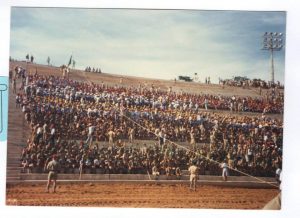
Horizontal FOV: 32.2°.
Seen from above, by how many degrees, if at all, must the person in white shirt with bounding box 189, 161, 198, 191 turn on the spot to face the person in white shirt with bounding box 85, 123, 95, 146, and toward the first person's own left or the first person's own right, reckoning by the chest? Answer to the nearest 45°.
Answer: approximately 90° to the first person's own left

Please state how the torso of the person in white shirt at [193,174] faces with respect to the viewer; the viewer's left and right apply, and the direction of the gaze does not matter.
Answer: facing away from the viewer

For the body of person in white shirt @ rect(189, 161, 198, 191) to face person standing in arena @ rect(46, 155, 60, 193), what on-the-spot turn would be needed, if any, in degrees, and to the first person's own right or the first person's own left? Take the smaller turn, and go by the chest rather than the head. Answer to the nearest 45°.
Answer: approximately 90° to the first person's own left
